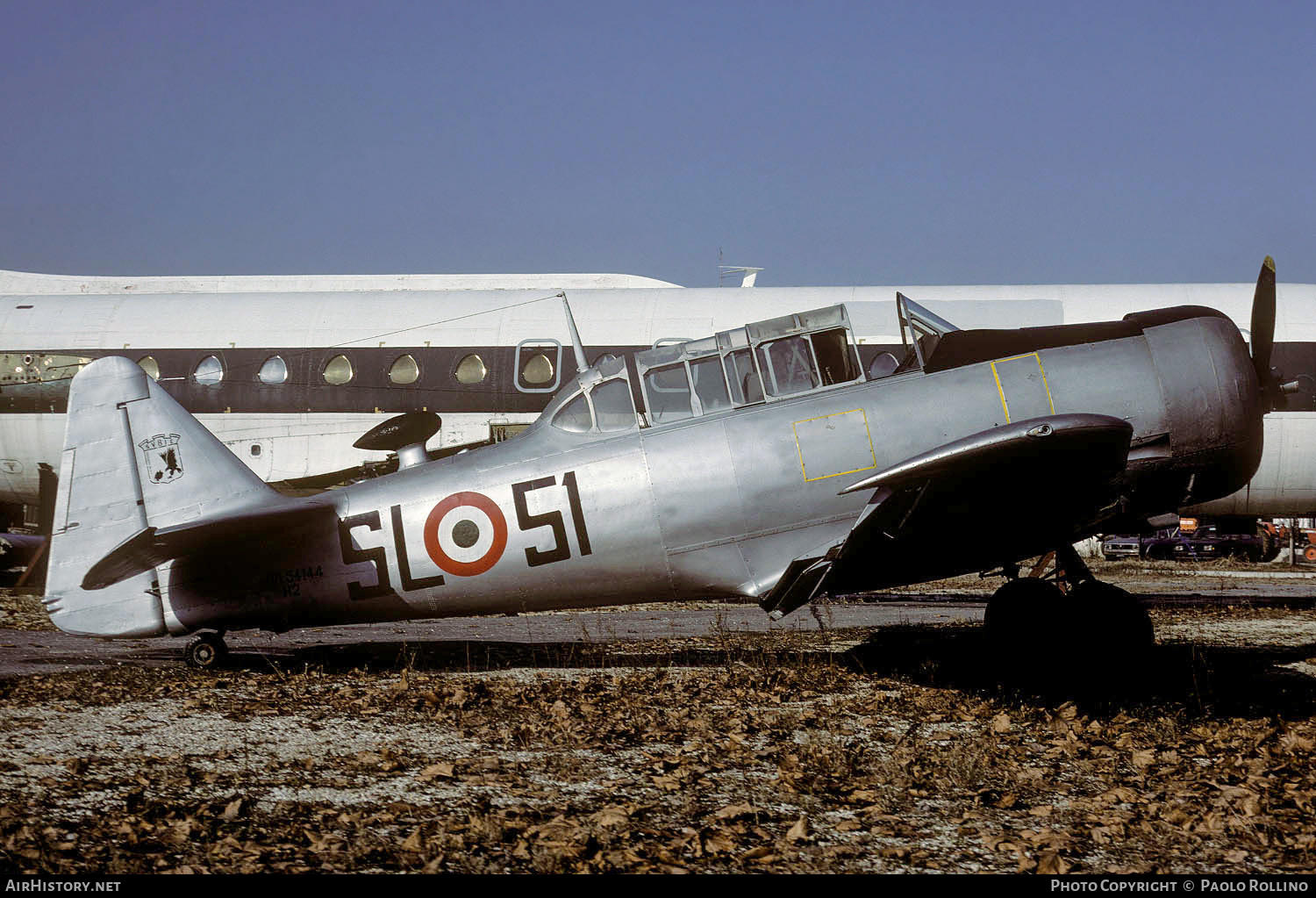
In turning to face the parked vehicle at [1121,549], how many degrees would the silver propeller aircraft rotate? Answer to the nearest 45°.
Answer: approximately 45° to its left

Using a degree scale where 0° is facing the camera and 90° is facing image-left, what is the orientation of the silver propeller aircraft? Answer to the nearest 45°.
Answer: approximately 270°
